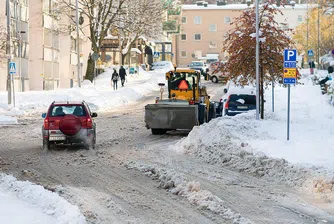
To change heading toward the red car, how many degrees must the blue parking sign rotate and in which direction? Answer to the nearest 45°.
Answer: approximately 90° to its right

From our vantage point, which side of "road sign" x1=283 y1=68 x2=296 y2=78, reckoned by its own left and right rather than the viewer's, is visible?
front

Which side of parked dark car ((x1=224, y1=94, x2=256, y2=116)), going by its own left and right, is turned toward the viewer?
back

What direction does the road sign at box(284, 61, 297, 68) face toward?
toward the camera

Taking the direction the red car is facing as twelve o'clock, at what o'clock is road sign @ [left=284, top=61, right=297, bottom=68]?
The road sign is roughly at 3 o'clock from the red car.

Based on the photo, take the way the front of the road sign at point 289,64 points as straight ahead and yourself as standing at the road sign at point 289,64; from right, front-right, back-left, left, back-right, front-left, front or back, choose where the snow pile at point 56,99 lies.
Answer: back-right

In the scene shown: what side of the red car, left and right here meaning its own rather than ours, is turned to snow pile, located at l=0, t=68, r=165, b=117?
front

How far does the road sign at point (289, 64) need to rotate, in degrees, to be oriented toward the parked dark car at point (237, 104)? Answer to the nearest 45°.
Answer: approximately 180°

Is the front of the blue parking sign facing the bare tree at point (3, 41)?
no

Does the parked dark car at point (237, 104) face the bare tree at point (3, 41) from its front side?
no

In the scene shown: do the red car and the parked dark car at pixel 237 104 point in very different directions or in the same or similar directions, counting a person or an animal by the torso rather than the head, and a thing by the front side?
same or similar directions

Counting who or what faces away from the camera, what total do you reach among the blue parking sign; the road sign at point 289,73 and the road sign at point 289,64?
0

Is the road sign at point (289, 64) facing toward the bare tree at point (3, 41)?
no

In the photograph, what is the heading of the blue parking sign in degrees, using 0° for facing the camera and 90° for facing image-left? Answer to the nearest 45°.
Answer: approximately 0°

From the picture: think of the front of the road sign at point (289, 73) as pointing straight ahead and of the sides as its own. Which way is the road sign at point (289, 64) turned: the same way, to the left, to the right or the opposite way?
the same way

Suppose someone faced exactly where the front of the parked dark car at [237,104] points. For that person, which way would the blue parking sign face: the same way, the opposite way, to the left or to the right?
the opposite way

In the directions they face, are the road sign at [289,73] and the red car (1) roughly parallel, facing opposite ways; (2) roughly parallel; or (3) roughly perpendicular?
roughly parallel, facing opposite ways

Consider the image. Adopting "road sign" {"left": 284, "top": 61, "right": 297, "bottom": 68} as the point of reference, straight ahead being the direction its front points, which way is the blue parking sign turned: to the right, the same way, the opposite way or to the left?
the same way

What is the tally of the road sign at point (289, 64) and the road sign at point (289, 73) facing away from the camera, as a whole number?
0

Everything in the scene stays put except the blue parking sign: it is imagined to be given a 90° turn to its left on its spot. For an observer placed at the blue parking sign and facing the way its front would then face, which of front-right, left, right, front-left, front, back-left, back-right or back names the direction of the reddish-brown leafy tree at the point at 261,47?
left
